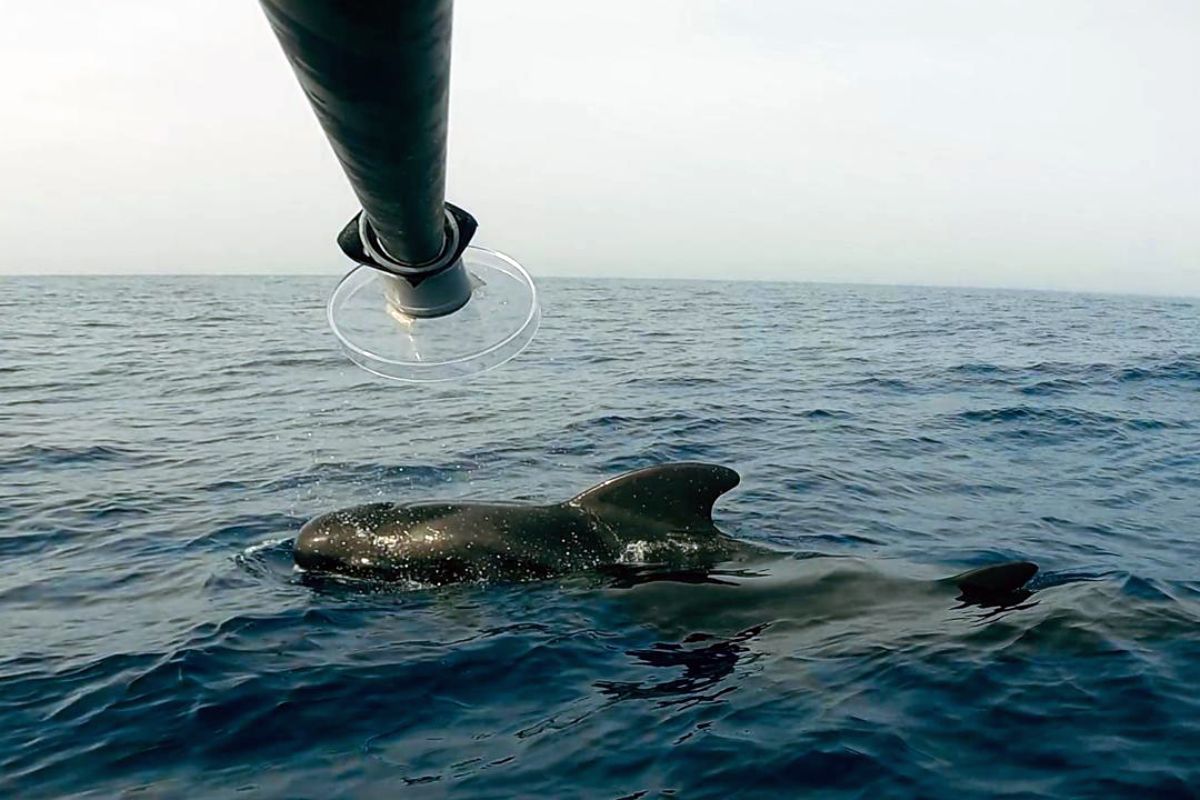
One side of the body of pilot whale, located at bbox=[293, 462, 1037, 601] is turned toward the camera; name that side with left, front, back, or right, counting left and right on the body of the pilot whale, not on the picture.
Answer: left
